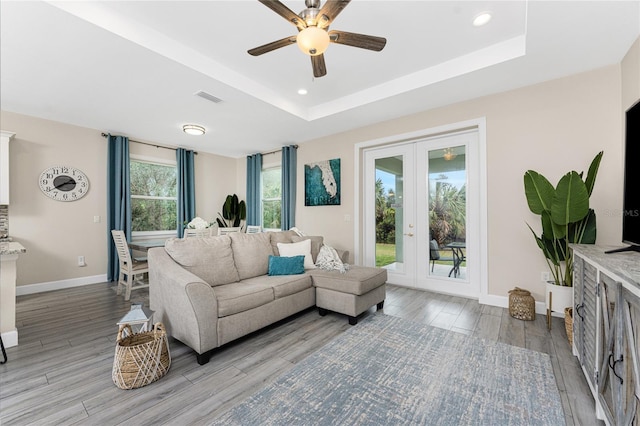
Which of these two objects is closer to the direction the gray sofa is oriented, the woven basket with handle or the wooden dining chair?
the woven basket with handle

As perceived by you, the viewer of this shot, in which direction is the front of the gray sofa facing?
facing the viewer and to the right of the viewer

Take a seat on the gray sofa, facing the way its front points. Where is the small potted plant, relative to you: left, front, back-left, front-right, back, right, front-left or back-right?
back-left

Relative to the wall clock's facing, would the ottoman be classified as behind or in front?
in front

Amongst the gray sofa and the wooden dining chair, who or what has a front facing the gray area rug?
the gray sofa

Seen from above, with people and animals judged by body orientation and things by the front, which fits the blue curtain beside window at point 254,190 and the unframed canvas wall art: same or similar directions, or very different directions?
same or similar directions

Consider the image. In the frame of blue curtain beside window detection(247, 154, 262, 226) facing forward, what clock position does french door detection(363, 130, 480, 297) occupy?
The french door is roughly at 9 o'clock from the blue curtain beside window.

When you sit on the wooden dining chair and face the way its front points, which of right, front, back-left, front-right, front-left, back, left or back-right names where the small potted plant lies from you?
front

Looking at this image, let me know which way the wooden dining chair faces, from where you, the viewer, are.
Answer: facing away from the viewer and to the right of the viewer

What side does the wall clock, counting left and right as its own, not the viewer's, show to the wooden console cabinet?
front

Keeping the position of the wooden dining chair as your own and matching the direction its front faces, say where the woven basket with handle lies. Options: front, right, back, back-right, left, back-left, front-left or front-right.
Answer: back-right
